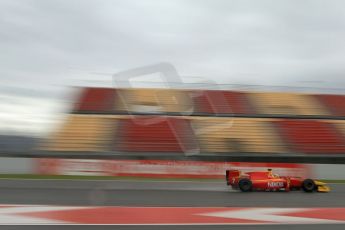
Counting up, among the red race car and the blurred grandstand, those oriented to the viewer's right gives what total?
1

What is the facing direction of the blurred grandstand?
toward the camera

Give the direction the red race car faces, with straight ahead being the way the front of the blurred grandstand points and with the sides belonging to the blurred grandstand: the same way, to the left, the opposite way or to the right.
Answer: to the left

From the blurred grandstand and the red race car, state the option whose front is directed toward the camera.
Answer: the blurred grandstand

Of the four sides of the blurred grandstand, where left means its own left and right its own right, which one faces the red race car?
front

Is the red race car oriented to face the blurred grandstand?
no

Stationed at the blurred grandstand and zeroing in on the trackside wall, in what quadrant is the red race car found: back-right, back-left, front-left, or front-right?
front-left

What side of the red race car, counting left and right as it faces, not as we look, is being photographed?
right
